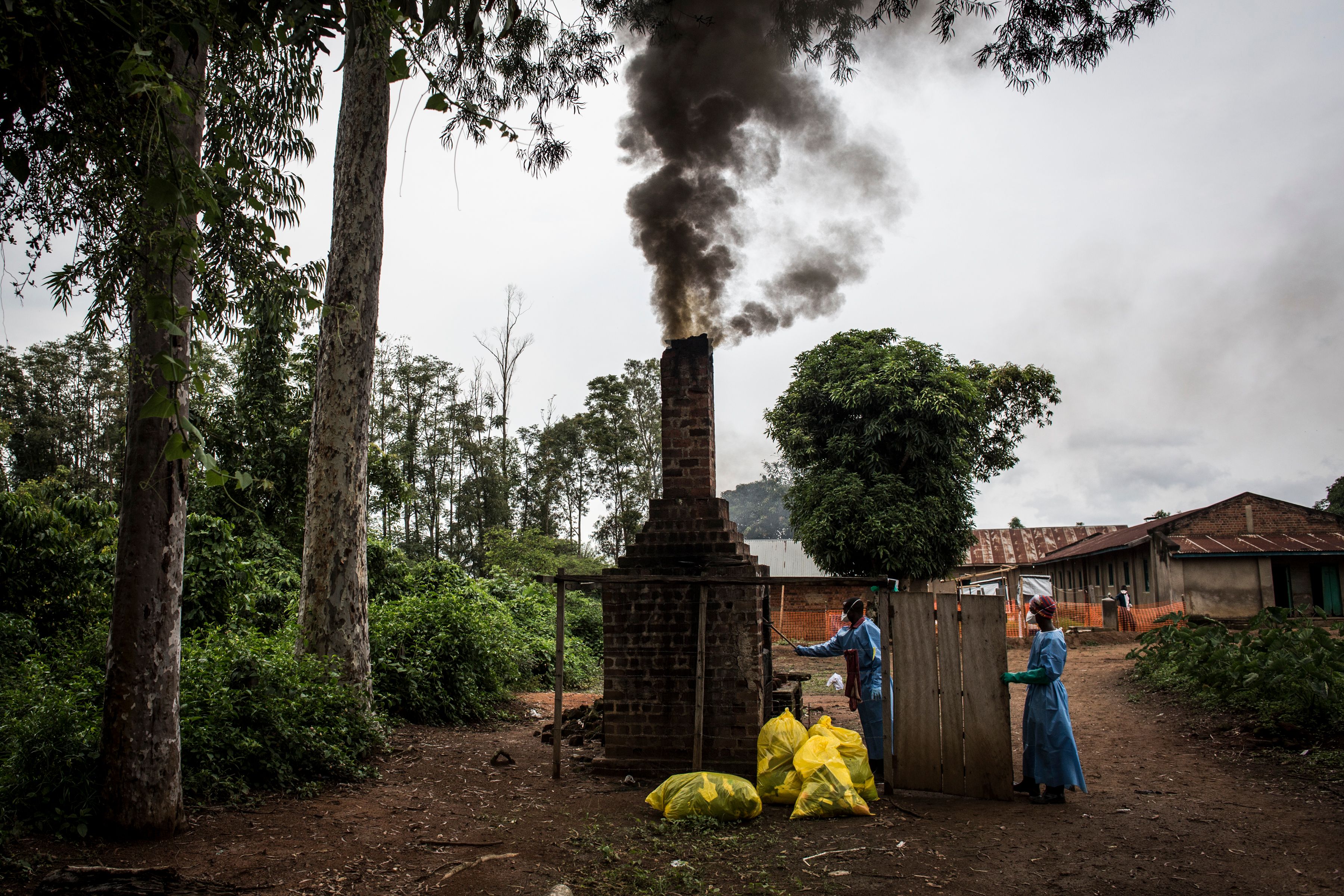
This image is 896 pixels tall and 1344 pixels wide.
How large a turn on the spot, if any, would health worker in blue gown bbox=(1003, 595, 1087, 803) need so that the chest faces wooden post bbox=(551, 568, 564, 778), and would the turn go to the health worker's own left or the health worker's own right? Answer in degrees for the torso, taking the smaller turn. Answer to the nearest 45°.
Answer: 0° — they already face it

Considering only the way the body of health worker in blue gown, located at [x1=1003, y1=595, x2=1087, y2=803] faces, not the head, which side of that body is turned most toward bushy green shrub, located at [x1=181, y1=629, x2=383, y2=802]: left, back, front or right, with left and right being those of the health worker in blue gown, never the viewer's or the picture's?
front

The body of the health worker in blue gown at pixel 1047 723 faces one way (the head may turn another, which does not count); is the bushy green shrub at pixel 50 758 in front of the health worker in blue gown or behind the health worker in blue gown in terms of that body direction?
in front

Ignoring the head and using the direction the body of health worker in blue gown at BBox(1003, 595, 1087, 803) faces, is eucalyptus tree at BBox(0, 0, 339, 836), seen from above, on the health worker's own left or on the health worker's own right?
on the health worker's own left

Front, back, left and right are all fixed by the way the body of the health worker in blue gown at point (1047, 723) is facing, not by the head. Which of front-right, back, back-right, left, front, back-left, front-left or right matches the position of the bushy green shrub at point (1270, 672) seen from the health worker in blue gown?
back-right

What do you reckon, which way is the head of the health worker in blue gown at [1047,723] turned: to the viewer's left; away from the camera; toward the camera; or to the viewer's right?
to the viewer's left

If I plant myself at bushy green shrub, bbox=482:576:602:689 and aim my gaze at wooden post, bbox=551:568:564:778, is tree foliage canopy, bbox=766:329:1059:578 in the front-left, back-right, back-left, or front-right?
back-left

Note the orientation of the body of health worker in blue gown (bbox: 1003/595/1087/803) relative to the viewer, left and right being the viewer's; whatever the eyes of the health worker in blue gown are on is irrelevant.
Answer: facing to the left of the viewer

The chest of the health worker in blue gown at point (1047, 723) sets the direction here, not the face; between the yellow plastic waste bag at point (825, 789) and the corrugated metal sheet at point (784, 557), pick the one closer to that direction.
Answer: the yellow plastic waste bag

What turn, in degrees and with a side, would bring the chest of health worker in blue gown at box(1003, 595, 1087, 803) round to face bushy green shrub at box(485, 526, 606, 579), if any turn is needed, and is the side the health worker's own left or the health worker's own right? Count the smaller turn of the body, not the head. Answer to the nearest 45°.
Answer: approximately 45° to the health worker's own right

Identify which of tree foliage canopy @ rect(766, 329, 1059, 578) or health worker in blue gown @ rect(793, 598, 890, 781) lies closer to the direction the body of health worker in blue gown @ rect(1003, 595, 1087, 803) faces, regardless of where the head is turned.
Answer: the health worker in blue gown

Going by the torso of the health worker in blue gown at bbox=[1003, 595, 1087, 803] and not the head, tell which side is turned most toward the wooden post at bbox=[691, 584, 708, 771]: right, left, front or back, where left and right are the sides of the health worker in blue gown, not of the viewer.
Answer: front

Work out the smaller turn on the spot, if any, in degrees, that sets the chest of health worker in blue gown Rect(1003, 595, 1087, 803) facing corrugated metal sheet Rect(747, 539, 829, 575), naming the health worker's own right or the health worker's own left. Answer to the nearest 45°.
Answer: approximately 90° to the health worker's own right

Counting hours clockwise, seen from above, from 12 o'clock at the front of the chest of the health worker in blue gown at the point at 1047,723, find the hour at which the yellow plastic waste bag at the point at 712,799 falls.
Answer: The yellow plastic waste bag is roughly at 11 o'clock from the health worker in blue gown.

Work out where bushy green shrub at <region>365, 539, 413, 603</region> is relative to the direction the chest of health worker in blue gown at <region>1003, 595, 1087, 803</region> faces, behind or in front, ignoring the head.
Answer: in front
